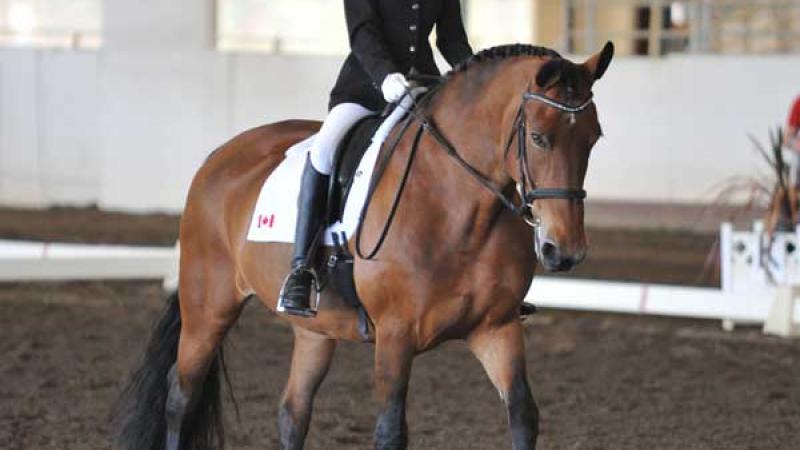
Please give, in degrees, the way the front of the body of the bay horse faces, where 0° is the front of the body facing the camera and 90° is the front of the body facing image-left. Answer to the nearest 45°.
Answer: approximately 315°

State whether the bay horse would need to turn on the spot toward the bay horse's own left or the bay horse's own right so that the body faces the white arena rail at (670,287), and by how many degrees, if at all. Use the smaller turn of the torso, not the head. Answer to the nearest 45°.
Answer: approximately 135° to the bay horse's own left

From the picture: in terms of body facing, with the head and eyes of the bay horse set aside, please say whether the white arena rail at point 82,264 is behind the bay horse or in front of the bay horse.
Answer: behind
